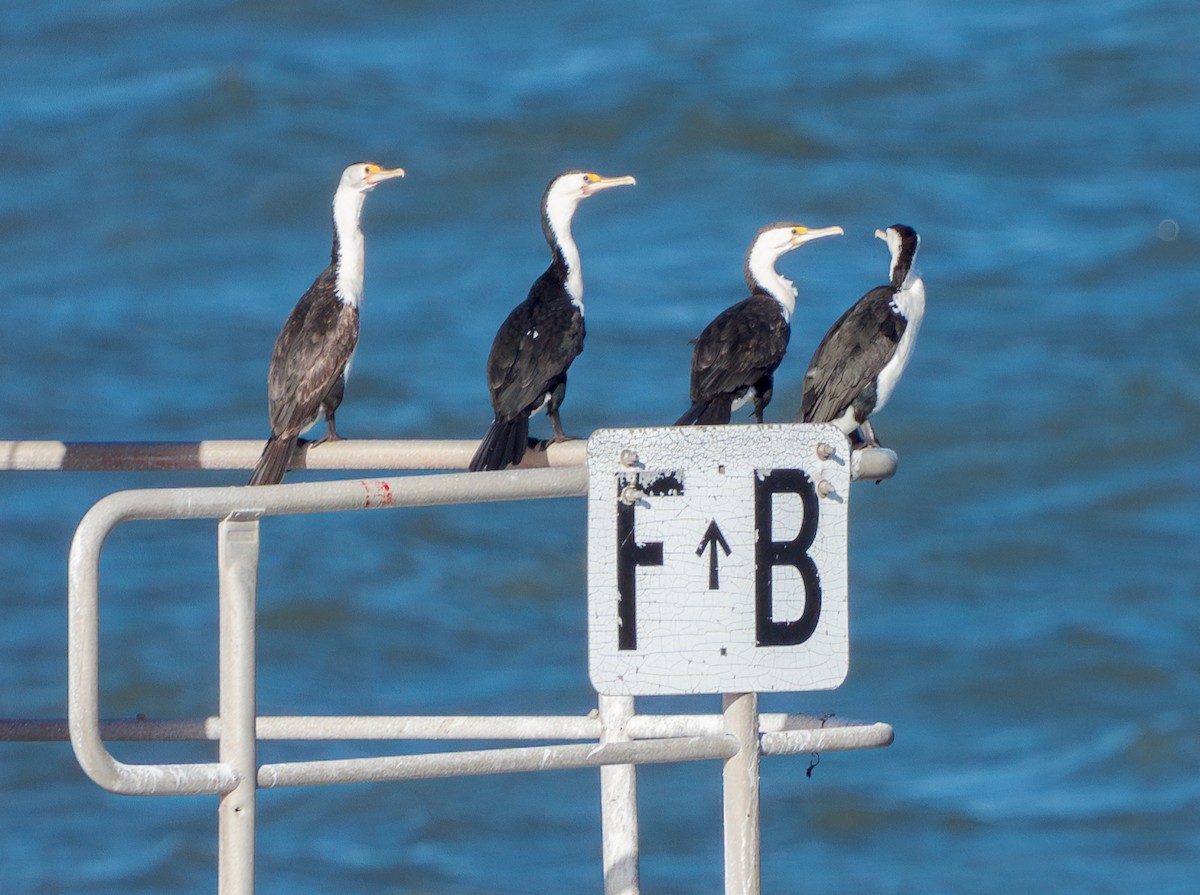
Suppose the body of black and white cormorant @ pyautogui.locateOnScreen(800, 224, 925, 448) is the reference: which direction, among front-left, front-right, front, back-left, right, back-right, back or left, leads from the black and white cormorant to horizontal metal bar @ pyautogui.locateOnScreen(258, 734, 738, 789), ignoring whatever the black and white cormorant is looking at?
right

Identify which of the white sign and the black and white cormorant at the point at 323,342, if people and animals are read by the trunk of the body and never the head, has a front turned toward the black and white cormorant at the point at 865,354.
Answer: the black and white cormorant at the point at 323,342

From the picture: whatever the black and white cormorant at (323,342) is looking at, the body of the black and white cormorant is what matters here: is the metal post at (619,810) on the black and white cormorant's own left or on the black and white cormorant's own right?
on the black and white cormorant's own right

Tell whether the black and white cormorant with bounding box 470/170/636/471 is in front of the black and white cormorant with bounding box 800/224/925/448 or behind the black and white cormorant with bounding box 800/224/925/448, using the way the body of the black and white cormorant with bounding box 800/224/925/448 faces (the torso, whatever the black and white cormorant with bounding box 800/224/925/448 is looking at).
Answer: behind

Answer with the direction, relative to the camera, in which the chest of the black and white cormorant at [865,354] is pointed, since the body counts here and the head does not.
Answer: to the viewer's right

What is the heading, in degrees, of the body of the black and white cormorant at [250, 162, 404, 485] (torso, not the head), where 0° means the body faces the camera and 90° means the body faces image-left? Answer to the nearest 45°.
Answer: approximately 270°

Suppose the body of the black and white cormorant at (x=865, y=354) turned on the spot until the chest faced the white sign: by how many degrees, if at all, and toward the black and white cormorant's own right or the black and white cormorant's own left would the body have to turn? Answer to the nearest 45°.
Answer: approximately 90° to the black and white cormorant's own right

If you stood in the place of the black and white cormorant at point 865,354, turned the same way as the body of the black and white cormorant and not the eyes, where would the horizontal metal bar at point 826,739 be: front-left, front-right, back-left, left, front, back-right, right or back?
right

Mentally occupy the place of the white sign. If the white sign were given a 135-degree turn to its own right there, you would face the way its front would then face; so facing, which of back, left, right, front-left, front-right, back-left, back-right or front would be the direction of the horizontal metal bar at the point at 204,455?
front
